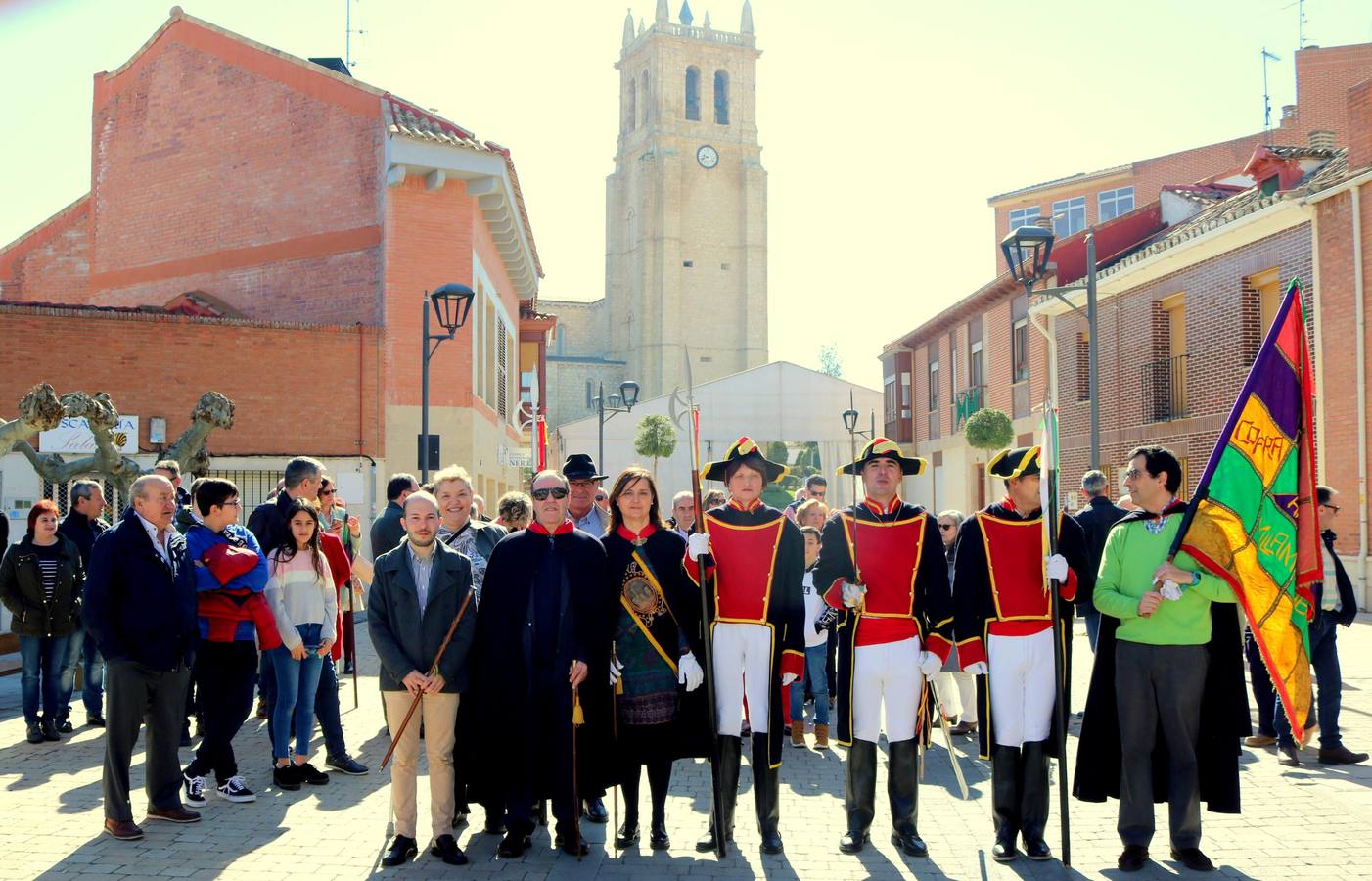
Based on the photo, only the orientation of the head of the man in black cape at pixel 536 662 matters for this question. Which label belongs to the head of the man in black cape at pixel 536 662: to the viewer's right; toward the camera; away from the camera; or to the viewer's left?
toward the camera

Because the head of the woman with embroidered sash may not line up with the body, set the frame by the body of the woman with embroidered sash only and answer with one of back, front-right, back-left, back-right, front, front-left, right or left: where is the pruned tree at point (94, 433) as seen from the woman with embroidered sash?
back-right

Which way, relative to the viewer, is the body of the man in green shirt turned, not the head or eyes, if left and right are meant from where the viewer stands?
facing the viewer

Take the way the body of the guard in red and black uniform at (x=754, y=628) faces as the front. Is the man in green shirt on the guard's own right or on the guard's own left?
on the guard's own left

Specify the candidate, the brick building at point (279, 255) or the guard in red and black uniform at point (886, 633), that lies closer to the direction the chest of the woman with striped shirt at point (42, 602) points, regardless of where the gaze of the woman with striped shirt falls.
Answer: the guard in red and black uniform

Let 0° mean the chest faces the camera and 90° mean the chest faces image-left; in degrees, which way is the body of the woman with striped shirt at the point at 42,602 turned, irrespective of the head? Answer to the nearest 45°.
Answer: approximately 0°

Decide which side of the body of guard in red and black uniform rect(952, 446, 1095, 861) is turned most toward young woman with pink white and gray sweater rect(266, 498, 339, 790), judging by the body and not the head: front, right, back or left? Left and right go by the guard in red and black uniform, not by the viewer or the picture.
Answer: right

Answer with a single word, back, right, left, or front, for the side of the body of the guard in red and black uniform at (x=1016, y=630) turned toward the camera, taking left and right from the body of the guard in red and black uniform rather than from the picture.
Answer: front

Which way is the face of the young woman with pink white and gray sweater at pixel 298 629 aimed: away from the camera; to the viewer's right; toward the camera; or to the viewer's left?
toward the camera

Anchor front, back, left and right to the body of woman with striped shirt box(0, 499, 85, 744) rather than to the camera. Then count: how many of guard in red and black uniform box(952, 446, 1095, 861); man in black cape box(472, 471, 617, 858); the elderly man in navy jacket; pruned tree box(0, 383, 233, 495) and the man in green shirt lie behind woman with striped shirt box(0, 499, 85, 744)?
1

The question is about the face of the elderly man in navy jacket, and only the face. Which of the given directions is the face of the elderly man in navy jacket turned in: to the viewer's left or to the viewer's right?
to the viewer's right

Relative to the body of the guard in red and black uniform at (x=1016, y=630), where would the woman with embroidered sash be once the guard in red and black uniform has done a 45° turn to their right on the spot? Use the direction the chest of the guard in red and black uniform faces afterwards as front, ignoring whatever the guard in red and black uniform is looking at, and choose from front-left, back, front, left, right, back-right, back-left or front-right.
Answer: front-right

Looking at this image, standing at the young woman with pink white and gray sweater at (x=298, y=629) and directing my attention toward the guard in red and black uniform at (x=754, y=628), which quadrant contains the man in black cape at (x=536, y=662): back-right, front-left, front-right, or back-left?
front-right
